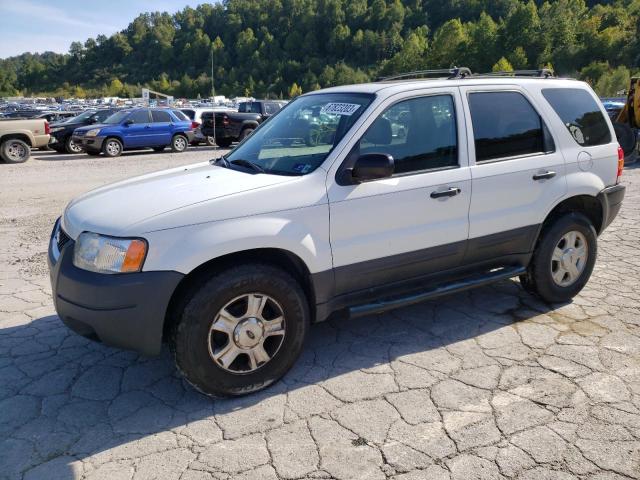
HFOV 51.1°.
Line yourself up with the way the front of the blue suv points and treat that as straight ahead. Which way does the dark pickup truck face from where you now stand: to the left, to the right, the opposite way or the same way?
the opposite way

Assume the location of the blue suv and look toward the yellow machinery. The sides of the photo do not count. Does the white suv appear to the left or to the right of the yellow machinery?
right

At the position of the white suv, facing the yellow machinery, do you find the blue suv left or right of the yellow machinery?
left

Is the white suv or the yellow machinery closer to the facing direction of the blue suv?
the white suv

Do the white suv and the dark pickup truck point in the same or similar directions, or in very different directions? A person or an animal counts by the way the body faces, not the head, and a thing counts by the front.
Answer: very different directions

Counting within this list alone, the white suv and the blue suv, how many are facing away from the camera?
0

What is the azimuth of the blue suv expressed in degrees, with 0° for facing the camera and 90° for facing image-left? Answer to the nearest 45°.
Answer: approximately 45°

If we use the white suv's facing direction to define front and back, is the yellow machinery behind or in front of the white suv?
behind

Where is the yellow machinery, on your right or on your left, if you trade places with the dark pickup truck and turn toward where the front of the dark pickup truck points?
on your right

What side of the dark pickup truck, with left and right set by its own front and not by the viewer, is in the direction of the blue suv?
back

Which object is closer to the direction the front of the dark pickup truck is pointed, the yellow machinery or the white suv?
the yellow machinery

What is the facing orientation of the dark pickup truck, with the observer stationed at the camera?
facing away from the viewer and to the right of the viewer
